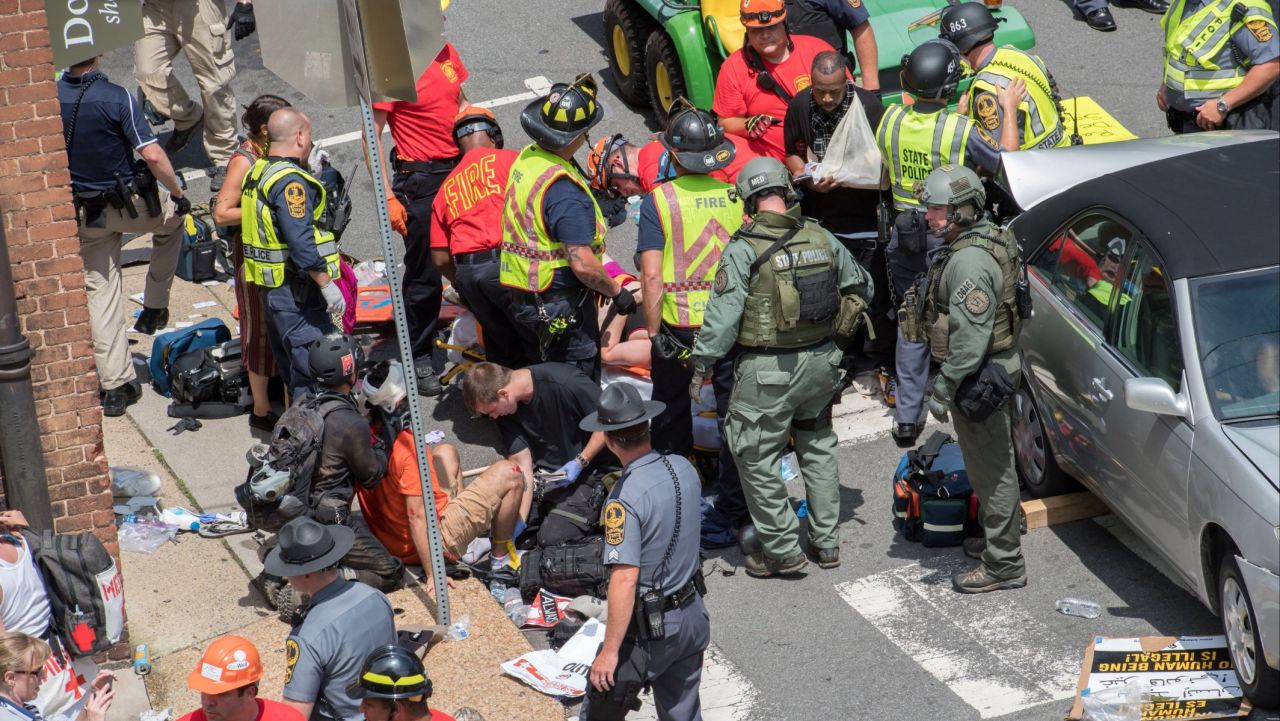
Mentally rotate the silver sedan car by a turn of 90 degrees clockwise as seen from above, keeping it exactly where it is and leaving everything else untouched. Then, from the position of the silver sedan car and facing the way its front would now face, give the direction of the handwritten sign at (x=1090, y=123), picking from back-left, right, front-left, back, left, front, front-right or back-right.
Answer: back-right

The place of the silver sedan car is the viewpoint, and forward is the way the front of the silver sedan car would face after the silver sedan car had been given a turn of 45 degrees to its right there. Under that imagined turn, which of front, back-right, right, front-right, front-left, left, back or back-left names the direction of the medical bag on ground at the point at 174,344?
right

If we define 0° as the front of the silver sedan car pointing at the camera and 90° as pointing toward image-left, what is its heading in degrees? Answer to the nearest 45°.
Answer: approximately 315°

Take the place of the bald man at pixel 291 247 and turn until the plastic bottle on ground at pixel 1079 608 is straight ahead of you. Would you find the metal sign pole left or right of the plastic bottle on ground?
right

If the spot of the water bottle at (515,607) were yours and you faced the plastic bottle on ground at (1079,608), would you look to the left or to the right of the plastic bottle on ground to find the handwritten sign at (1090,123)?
left

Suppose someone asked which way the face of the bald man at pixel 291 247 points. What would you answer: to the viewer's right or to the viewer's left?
to the viewer's right

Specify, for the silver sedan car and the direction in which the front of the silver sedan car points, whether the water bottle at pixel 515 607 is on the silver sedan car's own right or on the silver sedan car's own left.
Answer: on the silver sedan car's own right

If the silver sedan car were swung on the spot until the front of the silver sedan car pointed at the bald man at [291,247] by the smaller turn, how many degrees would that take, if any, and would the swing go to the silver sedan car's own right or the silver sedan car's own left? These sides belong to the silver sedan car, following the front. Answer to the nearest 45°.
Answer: approximately 135° to the silver sedan car's own right

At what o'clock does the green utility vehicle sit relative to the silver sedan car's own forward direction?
The green utility vehicle is roughly at 6 o'clock from the silver sedan car.
